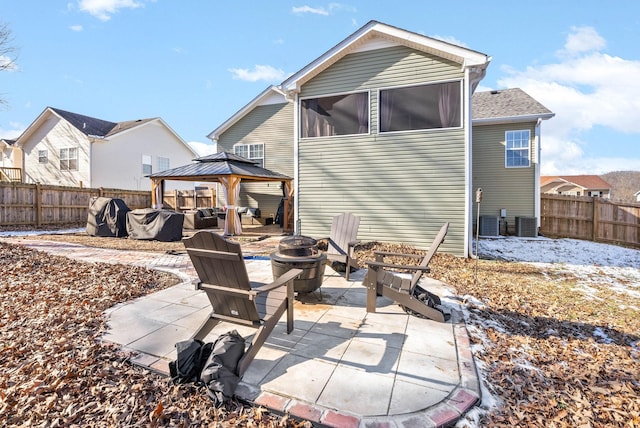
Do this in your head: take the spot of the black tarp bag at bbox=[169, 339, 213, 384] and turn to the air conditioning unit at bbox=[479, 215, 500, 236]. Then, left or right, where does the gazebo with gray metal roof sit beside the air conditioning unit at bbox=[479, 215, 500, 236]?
left

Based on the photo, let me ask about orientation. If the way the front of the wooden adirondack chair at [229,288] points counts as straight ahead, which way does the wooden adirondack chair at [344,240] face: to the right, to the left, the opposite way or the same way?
the opposite way

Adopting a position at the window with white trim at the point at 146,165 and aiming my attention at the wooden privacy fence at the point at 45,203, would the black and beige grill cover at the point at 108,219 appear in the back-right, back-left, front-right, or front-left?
front-left

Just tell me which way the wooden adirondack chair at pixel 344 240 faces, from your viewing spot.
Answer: facing the viewer and to the left of the viewer

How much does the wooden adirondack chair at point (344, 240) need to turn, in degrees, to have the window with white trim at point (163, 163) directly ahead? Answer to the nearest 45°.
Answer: approximately 90° to its right

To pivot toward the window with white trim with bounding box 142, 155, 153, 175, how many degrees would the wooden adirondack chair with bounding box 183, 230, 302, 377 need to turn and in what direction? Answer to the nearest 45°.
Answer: approximately 45° to its left

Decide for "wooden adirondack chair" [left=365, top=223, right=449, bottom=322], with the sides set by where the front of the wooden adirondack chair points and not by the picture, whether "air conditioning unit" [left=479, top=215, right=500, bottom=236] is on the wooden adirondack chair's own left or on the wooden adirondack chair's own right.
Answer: on the wooden adirondack chair's own right

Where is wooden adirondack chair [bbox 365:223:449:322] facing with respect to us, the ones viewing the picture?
facing to the left of the viewer

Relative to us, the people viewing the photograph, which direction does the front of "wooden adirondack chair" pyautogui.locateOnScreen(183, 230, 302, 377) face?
facing away from the viewer and to the right of the viewer

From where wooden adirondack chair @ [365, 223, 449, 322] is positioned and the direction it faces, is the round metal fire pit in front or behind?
in front

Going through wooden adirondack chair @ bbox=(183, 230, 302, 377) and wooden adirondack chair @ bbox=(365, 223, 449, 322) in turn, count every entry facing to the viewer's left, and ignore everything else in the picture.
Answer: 1

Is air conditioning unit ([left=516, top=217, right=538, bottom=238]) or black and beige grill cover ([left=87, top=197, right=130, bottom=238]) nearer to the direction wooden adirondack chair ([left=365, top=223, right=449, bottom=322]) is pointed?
the black and beige grill cover
